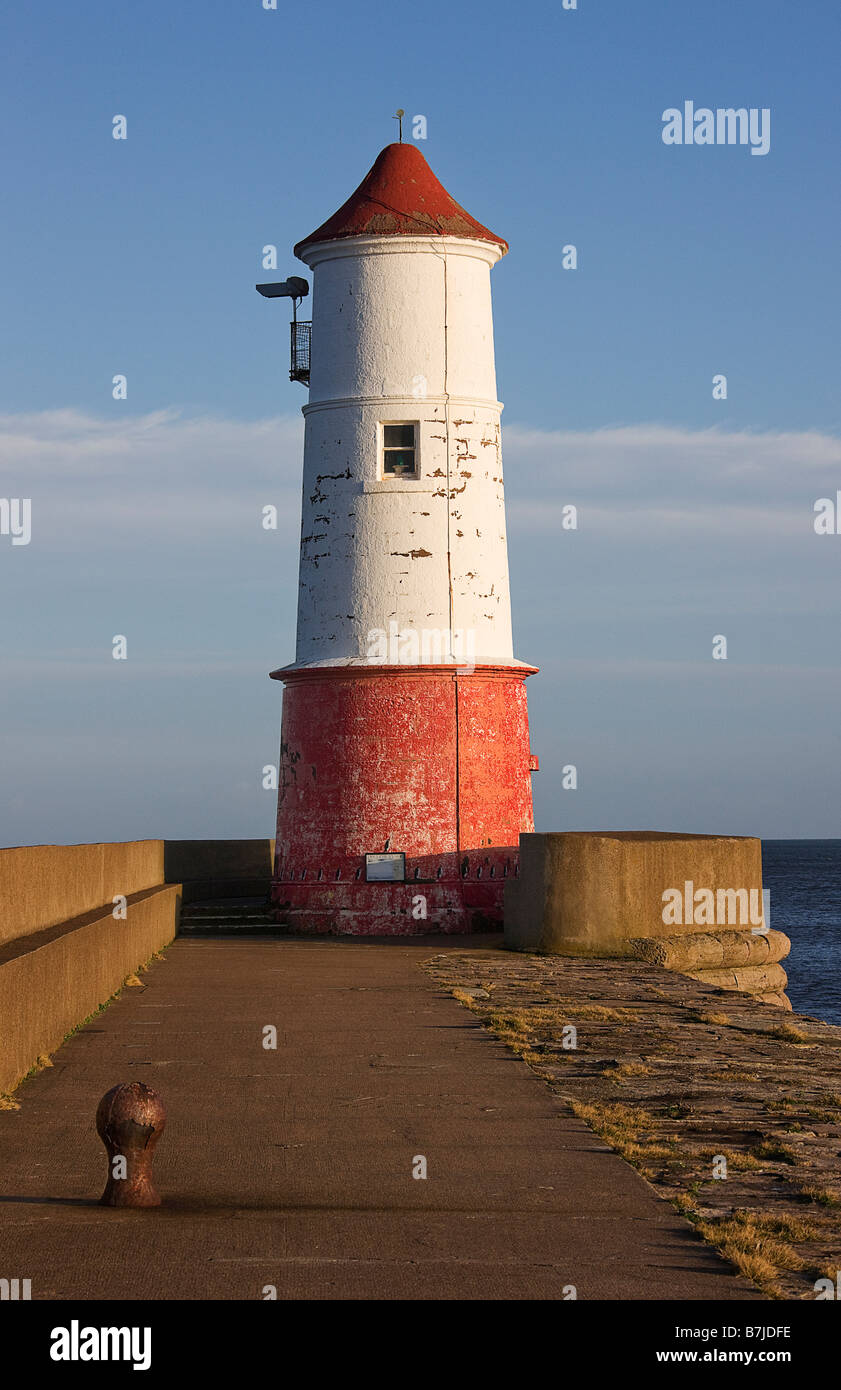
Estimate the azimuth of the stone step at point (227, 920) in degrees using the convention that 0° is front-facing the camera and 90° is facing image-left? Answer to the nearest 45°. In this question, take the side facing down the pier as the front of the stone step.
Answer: approximately 0°

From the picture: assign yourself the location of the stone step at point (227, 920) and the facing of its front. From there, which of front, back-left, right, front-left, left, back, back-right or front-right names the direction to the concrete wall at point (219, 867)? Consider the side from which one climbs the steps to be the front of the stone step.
back

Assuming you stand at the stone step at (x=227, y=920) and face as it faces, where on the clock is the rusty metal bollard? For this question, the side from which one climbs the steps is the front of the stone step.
The rusty metal bollard is roughly at 12 o'clock from the stone step.

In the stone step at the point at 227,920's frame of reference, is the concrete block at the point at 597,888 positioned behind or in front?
in front

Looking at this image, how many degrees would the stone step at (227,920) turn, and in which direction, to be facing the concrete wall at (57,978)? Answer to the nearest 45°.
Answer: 0° — it already faces it

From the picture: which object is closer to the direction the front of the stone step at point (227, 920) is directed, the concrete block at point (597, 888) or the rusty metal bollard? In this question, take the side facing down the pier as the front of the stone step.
the rusty metal bollard

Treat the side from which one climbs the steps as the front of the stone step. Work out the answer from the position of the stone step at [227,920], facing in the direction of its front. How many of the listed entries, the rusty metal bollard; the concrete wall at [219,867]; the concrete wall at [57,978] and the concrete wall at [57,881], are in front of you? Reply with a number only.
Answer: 3

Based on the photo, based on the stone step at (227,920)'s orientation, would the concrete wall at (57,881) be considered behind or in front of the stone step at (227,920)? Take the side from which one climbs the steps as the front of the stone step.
in front
